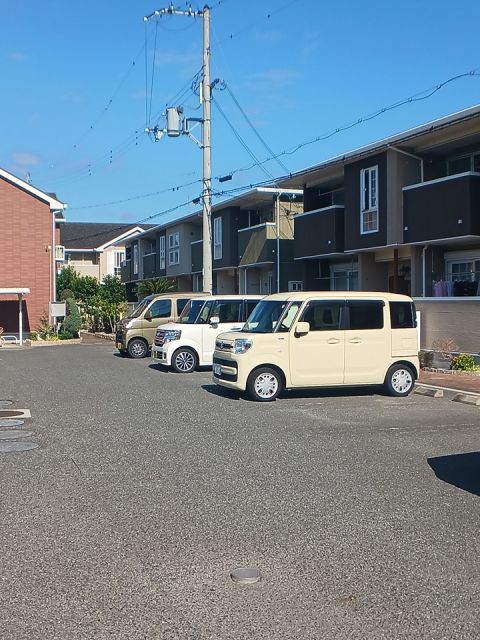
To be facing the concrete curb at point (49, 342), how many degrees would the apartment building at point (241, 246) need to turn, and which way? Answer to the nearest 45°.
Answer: approximately 45° to its right

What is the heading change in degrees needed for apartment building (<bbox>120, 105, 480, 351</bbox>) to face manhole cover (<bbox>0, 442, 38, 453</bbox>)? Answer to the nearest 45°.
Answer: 0° — it already faces it

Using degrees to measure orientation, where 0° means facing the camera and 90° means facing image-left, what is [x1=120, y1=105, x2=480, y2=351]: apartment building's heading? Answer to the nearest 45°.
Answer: approximately 45°

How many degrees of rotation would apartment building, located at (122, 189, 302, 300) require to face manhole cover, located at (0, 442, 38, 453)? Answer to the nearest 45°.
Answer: approximately 45° to its left

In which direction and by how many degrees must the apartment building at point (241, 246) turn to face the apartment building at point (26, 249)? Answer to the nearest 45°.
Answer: approximately 45° to its right

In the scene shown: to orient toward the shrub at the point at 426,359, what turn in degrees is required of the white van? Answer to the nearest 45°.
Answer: approximately 135° to its left

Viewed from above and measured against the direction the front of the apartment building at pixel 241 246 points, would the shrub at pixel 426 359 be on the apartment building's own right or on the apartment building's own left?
on the apartment building's own left

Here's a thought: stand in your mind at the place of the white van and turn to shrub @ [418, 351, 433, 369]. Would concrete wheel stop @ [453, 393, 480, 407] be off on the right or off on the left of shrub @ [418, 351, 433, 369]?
right

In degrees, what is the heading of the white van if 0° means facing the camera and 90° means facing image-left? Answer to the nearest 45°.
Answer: approximately 45°

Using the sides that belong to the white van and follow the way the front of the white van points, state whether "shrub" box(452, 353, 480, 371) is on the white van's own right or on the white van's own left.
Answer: on the white van's own left
